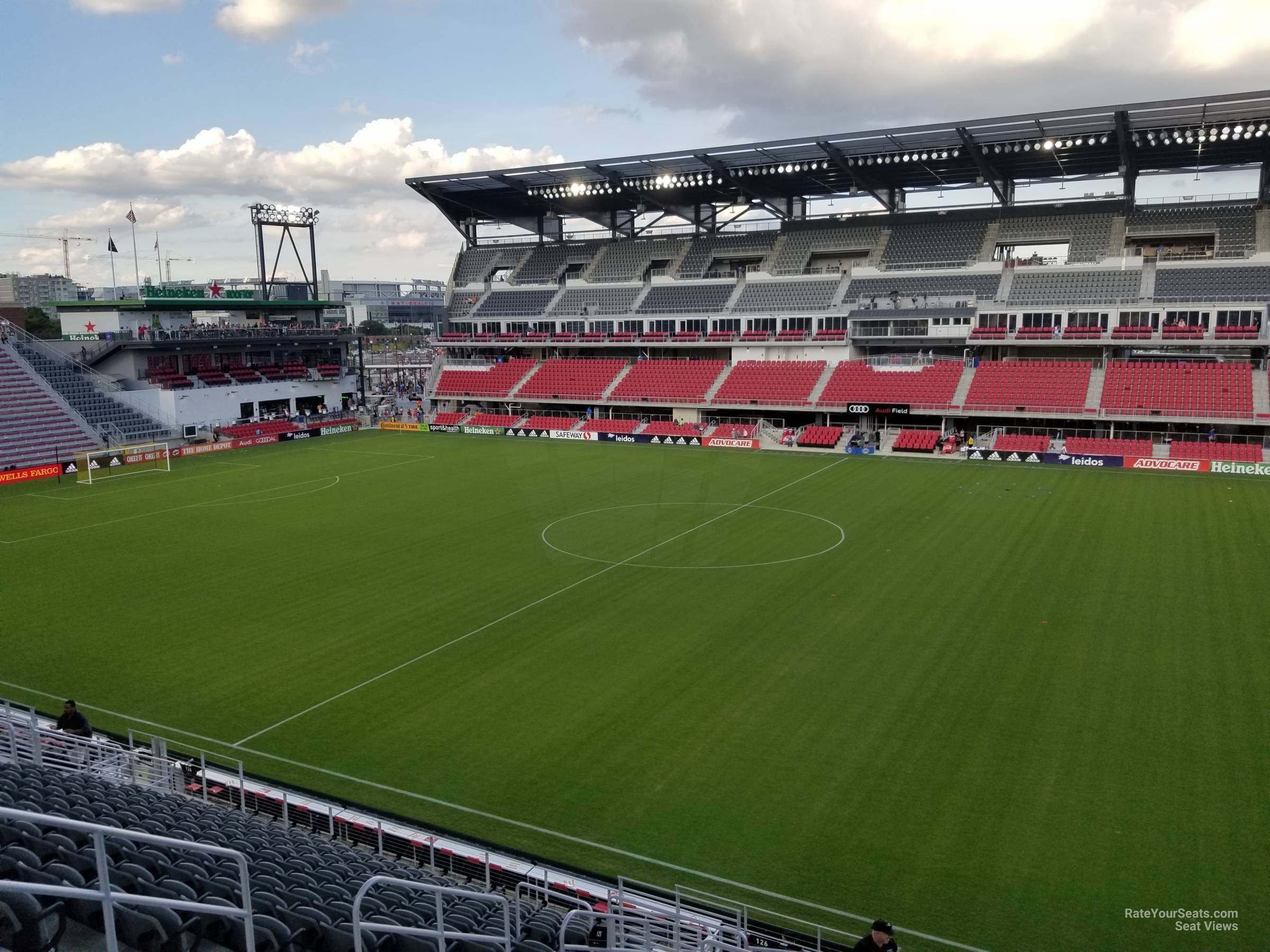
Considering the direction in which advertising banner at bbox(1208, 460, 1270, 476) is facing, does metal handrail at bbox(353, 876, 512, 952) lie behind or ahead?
ahead

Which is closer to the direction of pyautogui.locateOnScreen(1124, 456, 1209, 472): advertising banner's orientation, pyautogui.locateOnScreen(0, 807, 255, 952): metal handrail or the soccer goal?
the metal handrail

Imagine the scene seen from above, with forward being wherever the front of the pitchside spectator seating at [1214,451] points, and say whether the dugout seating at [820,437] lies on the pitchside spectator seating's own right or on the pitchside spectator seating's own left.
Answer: on the pitchside spectator seating's own right

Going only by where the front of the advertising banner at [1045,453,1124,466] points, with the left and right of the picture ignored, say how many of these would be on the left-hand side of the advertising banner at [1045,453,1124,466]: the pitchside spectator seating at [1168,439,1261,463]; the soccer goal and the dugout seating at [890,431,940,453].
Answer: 1

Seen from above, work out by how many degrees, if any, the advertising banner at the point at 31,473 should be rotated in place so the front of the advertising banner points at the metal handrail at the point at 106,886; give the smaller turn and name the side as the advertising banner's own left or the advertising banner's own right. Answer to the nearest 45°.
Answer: approximately 45° to the advertising banner's own right

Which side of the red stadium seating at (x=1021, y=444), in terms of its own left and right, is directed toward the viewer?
front

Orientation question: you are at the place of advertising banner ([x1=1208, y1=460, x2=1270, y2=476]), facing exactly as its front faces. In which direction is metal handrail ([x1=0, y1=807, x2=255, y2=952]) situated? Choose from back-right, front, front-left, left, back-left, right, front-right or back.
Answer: front

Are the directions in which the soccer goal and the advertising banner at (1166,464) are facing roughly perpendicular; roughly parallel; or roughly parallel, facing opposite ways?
roughly perpendicular

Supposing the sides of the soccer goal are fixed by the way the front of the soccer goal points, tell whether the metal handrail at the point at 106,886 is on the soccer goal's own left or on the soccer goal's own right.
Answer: on the soccer goal's own right

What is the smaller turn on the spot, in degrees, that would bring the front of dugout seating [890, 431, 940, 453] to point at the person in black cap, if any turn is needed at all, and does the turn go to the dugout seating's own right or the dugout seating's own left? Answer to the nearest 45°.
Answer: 0° — it already faces them

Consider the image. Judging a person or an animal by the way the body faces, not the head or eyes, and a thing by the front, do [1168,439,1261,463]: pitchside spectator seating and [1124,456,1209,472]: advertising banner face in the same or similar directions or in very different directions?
same or similar directions

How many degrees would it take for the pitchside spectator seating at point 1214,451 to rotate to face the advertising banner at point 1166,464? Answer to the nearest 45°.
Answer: approximately 45° to its right

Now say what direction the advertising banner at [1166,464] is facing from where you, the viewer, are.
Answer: facing the viewer

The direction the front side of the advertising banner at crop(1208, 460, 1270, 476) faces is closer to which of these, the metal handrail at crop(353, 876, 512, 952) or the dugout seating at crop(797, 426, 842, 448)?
the metal handrail

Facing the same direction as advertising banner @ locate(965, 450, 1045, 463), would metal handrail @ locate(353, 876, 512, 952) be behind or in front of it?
in front

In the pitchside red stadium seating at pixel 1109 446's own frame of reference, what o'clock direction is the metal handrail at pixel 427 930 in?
The metal handrail is roughly at 12 o'clock from the pitchside red stadium seating.
